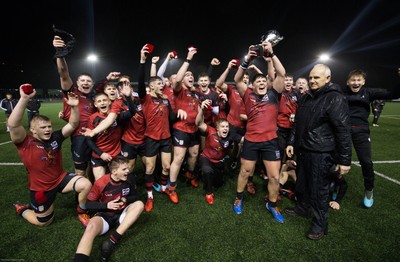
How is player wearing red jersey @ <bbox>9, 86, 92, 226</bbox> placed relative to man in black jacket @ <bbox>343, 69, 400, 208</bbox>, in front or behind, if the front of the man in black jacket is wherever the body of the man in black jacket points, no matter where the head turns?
in front

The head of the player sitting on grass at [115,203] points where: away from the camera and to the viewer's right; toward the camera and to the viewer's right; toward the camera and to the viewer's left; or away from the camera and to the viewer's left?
toward the camera and to the viewer's right

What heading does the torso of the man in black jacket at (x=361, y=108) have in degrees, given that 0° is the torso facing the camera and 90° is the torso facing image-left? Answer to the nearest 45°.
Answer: approximately 0°

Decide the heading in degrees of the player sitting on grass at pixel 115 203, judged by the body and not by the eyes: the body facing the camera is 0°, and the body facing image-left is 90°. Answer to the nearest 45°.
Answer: approximately 0°

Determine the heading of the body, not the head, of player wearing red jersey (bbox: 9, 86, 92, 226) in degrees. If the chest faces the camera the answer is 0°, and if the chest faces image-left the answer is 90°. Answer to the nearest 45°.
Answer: approximately 315°

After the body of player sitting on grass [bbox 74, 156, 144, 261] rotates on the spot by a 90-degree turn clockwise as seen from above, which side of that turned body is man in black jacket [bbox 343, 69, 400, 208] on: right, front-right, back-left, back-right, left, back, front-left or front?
back

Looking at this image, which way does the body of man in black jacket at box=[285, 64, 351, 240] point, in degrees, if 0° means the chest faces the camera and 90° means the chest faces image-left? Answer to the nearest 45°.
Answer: approximately 45°
